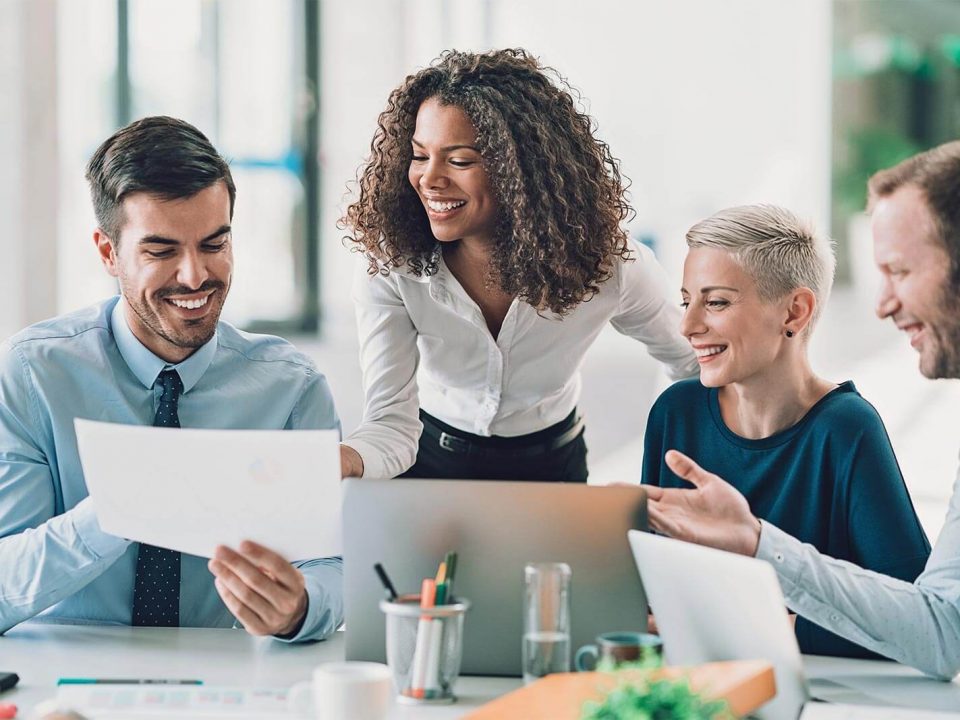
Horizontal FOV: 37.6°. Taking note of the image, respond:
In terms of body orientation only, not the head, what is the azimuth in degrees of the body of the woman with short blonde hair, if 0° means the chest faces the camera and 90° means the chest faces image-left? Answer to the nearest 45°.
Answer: approximately 45°

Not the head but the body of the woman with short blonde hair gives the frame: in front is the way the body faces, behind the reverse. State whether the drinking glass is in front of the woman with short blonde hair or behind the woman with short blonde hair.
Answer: in front

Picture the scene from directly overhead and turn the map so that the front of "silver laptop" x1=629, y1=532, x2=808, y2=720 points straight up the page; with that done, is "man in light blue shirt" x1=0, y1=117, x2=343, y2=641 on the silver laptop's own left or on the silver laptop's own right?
on the silver laptop's own left

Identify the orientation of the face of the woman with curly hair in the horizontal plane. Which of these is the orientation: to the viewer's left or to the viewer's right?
to the viewer's left

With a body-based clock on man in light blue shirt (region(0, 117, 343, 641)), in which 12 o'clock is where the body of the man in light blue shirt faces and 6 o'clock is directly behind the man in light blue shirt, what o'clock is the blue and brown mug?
The blue and brown mug is roughly at 11 o'clock from the man in light blue shirt.

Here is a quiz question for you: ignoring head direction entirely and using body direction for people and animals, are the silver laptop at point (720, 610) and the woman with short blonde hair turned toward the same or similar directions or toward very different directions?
very different directions

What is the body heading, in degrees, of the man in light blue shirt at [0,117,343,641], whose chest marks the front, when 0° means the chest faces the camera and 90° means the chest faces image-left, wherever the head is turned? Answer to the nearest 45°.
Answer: approximately 0°

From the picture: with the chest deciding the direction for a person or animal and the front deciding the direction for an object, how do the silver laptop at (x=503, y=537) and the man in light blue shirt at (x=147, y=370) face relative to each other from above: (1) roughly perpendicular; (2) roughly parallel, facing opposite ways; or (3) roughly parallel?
roughly parallel, facing opposite ways

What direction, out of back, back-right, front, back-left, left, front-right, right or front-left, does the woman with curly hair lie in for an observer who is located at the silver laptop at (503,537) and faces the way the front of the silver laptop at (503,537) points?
front

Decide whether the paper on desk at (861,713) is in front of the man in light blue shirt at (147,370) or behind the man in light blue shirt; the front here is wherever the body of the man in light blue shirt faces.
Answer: in front

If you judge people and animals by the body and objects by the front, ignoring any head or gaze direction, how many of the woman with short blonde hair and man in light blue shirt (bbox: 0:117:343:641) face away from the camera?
0

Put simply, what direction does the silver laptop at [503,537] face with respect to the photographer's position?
facing away from the viewer

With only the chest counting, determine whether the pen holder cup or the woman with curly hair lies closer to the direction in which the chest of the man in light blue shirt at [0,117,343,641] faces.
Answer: the pen holder cup

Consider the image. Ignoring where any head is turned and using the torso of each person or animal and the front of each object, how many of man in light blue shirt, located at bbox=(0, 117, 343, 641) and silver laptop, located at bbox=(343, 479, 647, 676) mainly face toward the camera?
1
